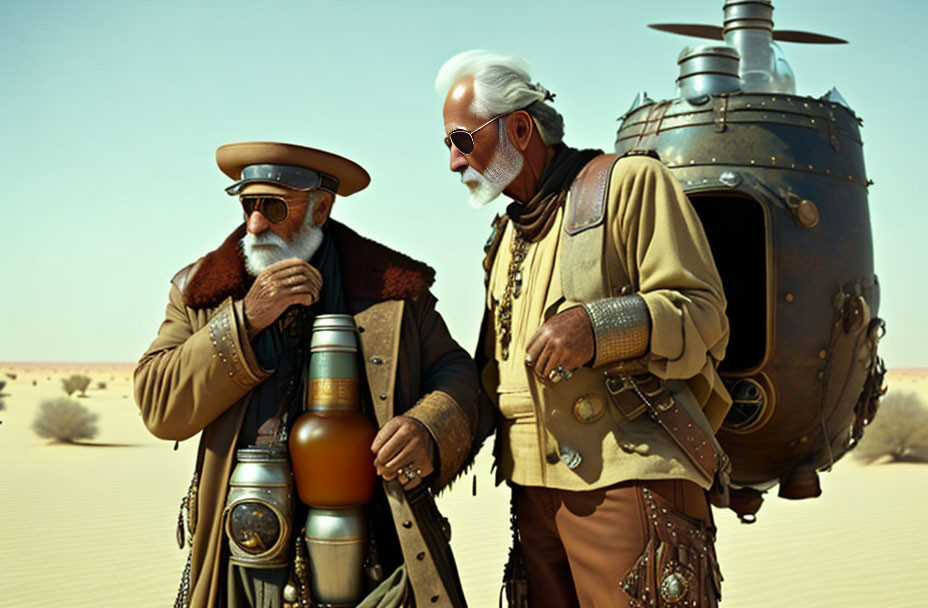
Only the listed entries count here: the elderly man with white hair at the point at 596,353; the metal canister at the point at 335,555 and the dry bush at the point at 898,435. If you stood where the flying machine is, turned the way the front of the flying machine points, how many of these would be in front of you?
2

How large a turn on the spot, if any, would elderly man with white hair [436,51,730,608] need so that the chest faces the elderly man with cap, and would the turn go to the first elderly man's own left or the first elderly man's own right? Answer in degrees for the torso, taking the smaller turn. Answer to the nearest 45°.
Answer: approximately 45° to the first elderly man's own right

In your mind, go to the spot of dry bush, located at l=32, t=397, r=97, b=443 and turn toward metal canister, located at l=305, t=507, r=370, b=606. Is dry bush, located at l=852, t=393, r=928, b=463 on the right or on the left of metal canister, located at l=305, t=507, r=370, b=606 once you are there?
left

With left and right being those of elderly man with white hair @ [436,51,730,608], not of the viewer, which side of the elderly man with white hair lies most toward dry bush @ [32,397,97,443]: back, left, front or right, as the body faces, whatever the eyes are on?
right

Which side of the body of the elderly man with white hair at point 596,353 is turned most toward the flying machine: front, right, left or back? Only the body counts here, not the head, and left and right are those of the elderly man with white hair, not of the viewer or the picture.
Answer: back

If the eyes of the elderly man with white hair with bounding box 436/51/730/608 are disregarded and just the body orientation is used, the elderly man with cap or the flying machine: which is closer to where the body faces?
the elderly man with cap

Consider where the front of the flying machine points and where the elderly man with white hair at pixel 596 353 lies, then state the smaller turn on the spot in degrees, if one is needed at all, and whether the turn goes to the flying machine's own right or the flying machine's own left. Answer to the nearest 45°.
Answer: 0° — it already faces them

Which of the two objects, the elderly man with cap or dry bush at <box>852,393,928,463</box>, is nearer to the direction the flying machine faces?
the elderly man with cap

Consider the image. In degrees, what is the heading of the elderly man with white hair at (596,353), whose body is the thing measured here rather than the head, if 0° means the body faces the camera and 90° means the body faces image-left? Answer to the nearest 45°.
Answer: approximately 45°

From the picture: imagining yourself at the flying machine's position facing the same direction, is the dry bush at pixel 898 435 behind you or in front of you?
behind
